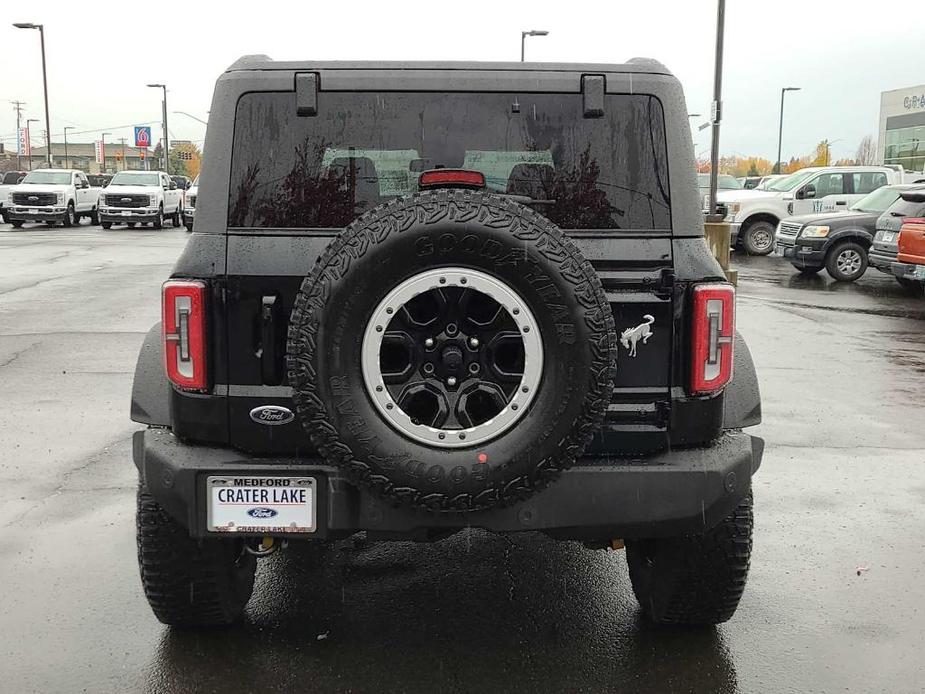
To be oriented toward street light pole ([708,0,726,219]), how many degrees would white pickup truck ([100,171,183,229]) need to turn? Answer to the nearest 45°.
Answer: approximately 90° to its left

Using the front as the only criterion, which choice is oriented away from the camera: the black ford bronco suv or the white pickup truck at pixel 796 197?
the black ford bronco suv

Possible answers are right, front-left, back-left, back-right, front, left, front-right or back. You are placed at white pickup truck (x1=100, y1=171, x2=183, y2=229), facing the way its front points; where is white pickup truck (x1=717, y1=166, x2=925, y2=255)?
left

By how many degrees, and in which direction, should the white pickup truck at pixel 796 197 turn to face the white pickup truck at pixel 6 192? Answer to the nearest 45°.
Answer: approximately 45° to its right

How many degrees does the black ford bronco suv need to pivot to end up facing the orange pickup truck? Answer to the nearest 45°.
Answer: approximately 45° to its right

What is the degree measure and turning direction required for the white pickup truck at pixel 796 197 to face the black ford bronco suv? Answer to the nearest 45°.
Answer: approximately 45° to its left

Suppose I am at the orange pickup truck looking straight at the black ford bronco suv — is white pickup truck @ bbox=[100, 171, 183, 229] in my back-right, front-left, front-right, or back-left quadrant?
front-right

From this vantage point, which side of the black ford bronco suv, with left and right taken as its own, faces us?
back

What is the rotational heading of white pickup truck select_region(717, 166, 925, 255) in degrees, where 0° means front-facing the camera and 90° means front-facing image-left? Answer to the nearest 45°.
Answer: approximately 45°

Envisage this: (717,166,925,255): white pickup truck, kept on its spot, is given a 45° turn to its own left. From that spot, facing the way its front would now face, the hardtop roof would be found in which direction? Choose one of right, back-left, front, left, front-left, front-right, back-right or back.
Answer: front

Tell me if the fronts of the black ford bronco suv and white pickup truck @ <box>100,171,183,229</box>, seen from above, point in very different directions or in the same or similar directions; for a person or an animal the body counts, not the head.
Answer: very different directions

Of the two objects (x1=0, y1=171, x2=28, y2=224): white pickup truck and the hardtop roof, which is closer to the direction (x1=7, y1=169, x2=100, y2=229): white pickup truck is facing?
the hardtop roof

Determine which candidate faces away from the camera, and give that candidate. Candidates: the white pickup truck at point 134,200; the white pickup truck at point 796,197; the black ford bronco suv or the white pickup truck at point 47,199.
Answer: the black ford bronco suv

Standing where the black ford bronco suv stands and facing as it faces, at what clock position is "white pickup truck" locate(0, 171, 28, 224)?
The white pickup truck is roughly at 11 o'clock from the black ford bronco suv.

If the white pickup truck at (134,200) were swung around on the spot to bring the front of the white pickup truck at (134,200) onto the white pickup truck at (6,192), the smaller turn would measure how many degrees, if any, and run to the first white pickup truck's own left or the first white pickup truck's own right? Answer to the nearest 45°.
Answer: approximately 90° to the first white pickup truck's own right
